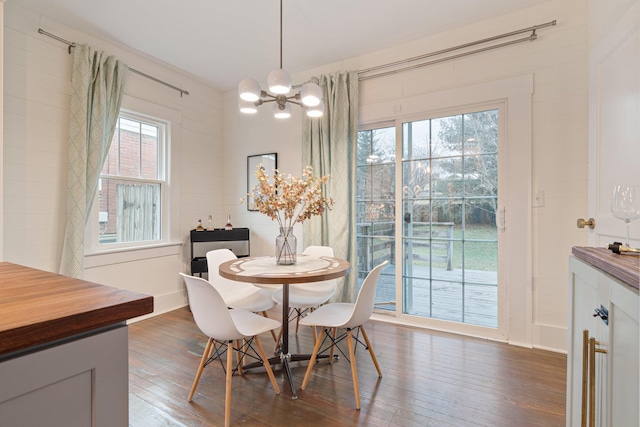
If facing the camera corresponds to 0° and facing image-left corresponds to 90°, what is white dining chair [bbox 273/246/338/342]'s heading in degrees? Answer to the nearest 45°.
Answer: approximately 45°

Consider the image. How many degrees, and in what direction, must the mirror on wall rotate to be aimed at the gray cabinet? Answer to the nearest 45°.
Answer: approximately 45° to its left

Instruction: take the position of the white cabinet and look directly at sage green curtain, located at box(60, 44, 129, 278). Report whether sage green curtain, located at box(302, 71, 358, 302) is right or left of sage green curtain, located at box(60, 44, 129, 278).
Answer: right

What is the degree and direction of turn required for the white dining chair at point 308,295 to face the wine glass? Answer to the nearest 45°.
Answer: approximately 90° to its left

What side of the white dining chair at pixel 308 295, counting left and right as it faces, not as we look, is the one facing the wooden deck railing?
back
